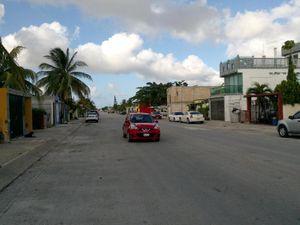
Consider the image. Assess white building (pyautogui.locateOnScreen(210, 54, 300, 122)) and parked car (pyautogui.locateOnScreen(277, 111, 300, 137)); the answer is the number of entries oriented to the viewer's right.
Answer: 0

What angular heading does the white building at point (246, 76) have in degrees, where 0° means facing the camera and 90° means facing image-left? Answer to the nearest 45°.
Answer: approximately 45°

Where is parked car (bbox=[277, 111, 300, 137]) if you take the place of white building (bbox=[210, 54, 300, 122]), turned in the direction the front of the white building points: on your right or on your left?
on your left

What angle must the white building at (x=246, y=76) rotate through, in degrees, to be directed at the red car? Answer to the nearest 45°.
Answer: approximately 45° to its left
